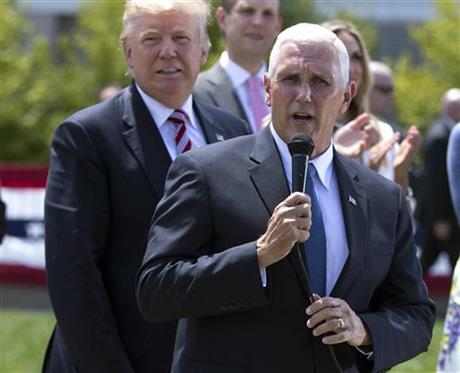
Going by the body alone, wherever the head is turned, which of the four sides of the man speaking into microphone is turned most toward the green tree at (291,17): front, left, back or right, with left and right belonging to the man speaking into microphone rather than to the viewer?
back

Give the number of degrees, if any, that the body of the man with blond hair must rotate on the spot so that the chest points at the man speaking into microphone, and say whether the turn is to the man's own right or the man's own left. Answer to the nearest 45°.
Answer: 0° — they already face them

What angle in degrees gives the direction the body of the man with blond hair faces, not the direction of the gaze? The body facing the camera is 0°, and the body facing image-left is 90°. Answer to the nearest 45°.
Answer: approximately 315°

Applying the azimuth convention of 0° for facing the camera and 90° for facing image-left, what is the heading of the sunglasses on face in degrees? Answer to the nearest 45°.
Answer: approximately 315°

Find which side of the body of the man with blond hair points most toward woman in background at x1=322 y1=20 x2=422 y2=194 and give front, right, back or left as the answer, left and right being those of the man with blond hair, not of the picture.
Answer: left
